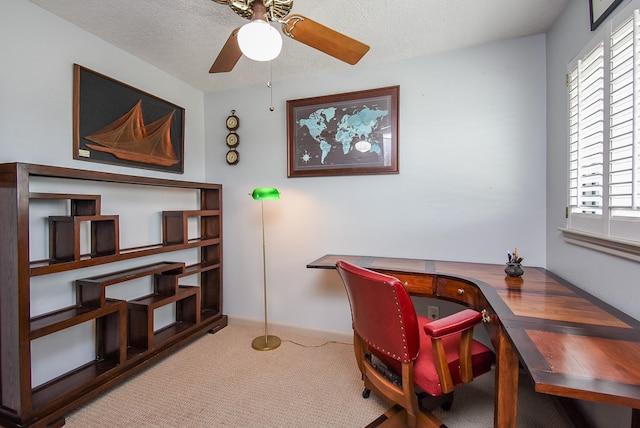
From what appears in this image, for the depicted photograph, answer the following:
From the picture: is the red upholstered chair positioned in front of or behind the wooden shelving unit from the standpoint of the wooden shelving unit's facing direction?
in front

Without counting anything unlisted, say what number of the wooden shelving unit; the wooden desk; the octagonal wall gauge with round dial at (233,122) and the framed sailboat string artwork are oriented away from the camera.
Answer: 0

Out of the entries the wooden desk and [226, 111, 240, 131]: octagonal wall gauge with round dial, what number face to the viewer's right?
0

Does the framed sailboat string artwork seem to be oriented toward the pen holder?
yes

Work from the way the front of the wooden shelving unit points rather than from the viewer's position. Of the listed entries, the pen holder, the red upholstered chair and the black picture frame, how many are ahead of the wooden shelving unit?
3

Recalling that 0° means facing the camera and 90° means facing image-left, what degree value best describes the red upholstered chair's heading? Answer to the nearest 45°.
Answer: approximately 225°

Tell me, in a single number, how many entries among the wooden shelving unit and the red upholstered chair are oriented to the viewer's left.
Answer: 0

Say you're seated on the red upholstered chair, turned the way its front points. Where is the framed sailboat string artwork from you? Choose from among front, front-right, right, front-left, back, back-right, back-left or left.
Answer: back-left

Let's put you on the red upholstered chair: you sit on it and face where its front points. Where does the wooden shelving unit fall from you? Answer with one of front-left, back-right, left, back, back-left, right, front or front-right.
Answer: back-left

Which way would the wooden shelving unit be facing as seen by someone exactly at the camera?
facing the viewer and to the right of the viewer

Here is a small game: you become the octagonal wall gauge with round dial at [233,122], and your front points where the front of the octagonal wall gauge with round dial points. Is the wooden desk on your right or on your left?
on your left

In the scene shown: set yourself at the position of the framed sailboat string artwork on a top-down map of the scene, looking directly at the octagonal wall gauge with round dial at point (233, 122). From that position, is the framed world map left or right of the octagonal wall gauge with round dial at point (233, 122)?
right

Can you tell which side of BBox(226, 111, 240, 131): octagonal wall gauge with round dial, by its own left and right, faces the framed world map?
left

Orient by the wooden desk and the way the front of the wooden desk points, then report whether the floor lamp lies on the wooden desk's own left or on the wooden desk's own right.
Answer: on the wooden desk's own right
